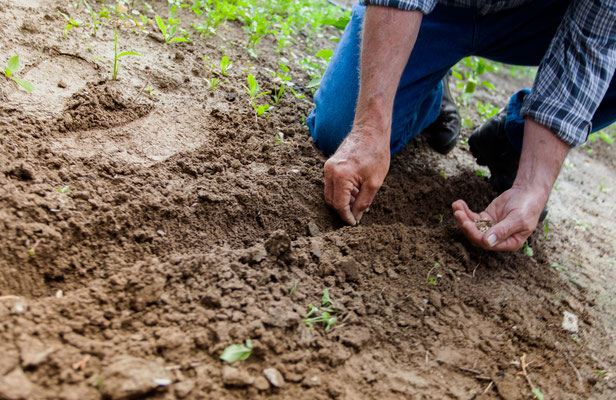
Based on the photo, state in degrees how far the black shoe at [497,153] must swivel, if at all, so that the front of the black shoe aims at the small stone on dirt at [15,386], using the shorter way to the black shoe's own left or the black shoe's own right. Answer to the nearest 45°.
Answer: approximately 45° to the black shoe's own right

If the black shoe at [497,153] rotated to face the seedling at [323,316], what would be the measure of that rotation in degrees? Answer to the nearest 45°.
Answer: approximately 45° to its right

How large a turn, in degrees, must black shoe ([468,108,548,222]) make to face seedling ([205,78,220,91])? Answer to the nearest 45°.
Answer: approximately 90° to its right

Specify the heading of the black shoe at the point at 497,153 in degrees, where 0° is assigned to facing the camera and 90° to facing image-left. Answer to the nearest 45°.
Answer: approximately 315°

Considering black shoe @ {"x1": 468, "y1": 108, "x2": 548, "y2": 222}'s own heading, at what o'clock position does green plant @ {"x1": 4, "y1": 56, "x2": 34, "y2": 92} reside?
The green plant is roughly at 3 o'clock from the black shoe.

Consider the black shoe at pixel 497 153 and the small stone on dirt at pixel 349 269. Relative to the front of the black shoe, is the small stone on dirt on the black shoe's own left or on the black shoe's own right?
on the black shoe's own right

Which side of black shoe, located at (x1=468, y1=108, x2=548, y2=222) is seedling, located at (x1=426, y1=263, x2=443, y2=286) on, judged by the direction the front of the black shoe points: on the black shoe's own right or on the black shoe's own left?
on the black shoe's own right

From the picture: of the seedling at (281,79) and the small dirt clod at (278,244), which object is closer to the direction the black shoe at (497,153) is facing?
the small dirt clod
